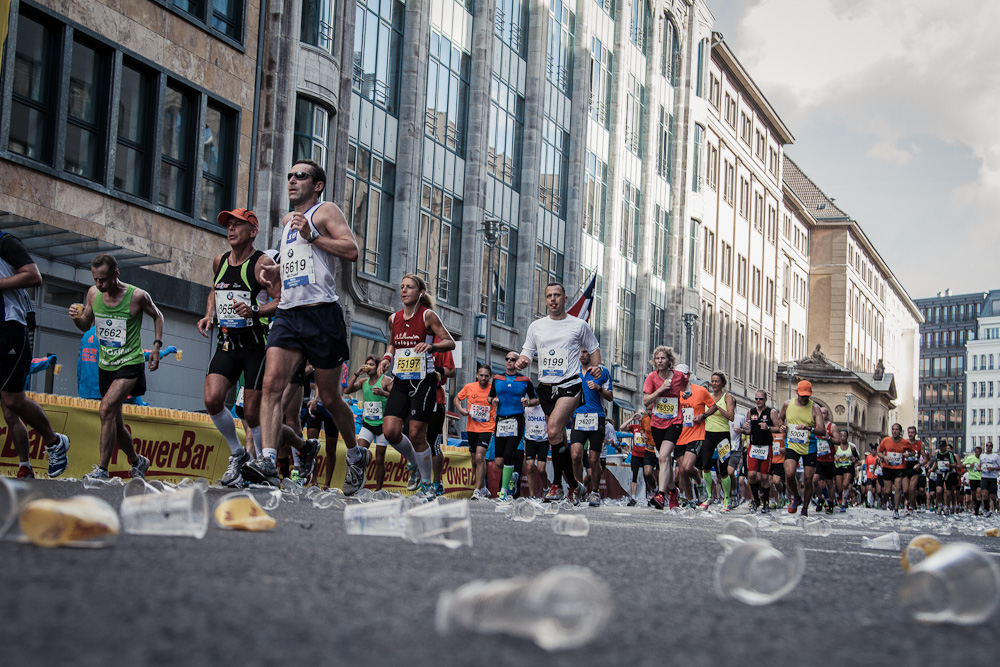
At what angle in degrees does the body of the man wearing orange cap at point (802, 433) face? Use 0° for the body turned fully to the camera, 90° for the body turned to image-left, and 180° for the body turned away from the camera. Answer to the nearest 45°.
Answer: approximately 0°

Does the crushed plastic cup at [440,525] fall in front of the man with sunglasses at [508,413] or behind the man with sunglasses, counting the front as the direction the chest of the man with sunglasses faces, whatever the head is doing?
in front

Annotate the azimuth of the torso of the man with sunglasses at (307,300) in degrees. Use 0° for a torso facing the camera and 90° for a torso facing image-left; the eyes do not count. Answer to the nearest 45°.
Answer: approximately 45°

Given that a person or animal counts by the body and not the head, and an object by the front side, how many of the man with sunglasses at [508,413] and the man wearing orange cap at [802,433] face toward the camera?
2

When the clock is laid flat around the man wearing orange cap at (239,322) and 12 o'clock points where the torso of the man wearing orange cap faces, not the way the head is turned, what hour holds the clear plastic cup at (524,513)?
The clear plastic cup is roughly at 9 o'clock from the man wearing orange cap.

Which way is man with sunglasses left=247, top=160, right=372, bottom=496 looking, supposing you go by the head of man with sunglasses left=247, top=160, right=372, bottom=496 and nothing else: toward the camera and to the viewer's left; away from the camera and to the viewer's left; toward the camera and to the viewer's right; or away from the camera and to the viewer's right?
toward the camera and to the viewer's left

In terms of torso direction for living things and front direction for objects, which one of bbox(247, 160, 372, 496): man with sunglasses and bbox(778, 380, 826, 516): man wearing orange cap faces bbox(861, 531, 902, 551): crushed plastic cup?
the man wearing orange cap

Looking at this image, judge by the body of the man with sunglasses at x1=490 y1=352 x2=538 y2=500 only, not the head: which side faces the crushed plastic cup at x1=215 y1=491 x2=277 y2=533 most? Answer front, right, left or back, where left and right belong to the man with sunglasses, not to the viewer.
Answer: front

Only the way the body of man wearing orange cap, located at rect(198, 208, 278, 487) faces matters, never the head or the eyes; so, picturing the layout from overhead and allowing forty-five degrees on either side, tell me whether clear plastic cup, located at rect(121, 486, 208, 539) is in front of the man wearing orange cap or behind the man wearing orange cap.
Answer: in front

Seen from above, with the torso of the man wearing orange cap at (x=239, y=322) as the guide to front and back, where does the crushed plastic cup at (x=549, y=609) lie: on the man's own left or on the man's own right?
on the man's own left

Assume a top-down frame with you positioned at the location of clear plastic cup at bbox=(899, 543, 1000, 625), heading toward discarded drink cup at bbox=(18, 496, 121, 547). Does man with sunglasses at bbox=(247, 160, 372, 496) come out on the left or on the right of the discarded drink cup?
right

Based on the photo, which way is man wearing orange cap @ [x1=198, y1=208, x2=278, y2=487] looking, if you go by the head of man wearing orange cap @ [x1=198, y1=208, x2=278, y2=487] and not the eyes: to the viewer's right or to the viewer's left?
to the viewer's left

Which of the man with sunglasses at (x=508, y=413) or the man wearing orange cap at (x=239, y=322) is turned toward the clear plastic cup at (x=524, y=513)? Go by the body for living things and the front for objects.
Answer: the man with sunglasses

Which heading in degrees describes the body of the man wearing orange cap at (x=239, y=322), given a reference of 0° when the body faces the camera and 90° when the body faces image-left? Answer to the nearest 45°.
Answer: approximately 45°

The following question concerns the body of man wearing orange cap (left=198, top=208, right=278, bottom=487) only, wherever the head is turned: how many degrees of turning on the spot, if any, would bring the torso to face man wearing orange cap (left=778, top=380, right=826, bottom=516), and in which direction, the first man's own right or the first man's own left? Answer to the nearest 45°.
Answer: approximately 180°
